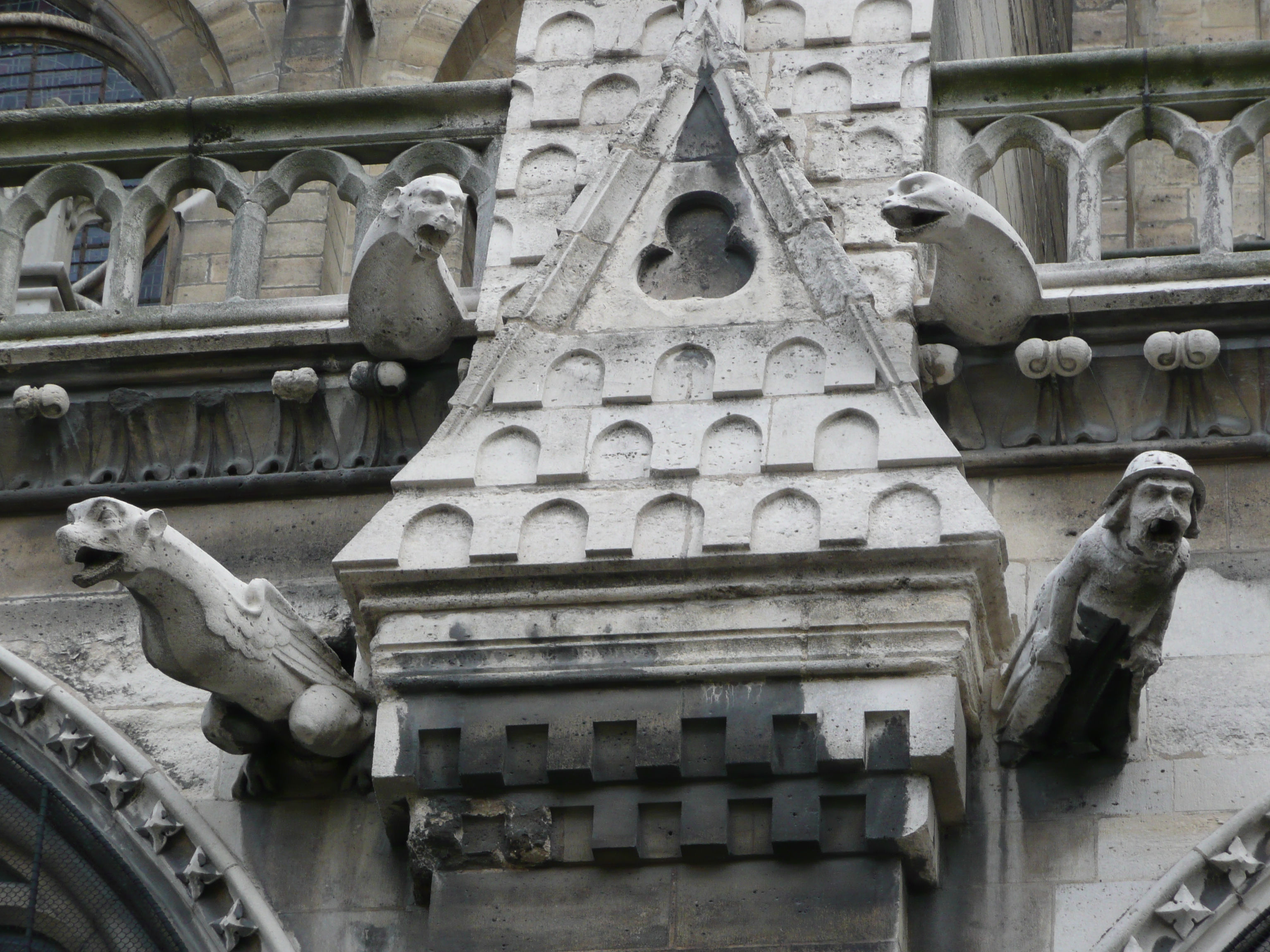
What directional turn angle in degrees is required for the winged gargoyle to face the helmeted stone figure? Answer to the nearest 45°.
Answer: approximately 135° to its left

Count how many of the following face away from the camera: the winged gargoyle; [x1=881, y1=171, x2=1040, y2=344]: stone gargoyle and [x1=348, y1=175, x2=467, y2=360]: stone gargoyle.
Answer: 0

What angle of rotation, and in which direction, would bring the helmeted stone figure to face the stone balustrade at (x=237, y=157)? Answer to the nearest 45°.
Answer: approximately 135° to its right

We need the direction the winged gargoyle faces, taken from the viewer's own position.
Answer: facing the viewer and to the left of the viewer

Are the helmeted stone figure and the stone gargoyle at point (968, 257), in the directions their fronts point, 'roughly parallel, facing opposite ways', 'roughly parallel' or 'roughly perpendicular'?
roughly perpendicular

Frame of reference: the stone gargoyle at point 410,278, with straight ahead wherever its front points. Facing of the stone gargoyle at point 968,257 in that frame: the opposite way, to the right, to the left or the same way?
to the right

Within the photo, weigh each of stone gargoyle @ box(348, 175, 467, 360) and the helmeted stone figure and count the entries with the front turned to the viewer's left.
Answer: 0

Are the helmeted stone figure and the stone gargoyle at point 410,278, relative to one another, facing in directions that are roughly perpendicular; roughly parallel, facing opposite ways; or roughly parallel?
roughly parallel

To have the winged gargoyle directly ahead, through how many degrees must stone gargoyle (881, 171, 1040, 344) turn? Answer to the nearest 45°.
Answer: approximately 45° to its right
